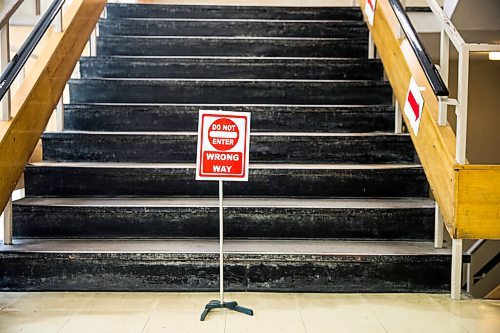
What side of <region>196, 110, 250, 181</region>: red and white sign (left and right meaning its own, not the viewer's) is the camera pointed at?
front

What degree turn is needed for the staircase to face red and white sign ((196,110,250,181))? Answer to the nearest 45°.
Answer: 0° — it already faces it

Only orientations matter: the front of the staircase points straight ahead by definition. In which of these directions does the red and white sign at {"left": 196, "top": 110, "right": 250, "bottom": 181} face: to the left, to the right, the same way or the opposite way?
the same way

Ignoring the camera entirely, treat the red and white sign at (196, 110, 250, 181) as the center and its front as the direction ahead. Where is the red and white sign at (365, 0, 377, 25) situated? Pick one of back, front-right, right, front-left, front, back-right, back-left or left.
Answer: back-left

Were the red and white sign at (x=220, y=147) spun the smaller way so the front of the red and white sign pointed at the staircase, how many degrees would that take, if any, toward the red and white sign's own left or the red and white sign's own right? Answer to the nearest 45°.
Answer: approximately 180°

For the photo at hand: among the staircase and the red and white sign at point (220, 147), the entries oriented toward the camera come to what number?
2

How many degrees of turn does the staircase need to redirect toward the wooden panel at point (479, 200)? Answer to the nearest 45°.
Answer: approximately 45° to its left

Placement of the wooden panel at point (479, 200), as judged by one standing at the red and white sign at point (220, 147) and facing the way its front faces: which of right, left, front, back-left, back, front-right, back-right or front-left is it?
left
